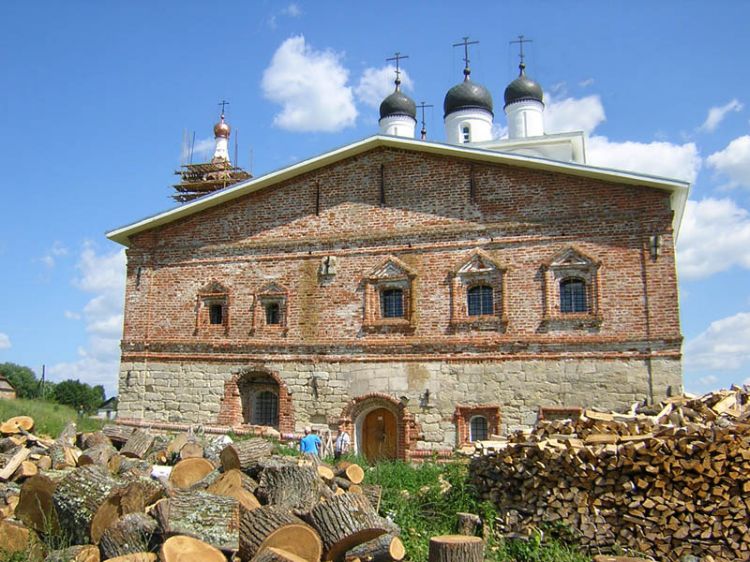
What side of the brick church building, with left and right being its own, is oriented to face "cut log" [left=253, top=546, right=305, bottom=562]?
front

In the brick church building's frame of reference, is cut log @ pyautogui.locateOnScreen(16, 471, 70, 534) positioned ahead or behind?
ahead

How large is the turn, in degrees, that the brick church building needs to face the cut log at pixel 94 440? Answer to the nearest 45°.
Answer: approximately 45° to its right

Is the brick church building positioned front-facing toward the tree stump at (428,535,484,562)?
yes

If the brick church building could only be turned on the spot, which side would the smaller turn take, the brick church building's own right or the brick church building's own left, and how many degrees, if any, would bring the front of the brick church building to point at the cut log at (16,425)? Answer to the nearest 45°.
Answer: approximately 45° to the brick church building's own right

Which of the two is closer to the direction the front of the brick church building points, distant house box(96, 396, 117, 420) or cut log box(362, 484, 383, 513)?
the cut log

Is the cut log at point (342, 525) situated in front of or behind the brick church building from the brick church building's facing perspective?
in front

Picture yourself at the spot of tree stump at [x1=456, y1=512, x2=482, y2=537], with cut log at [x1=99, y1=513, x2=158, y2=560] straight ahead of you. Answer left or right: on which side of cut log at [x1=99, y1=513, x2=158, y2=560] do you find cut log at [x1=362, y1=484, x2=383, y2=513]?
right

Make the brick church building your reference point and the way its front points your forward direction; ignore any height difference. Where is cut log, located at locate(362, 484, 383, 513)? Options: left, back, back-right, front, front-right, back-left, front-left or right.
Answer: front

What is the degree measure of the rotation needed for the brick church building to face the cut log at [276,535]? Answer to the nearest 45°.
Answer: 0° — it already faces it

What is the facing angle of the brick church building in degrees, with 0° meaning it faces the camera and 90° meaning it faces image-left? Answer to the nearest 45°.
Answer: approximately 0°

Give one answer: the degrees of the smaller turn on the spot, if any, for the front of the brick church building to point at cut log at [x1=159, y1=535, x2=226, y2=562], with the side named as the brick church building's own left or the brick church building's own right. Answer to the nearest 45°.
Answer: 0° — it already faces it
